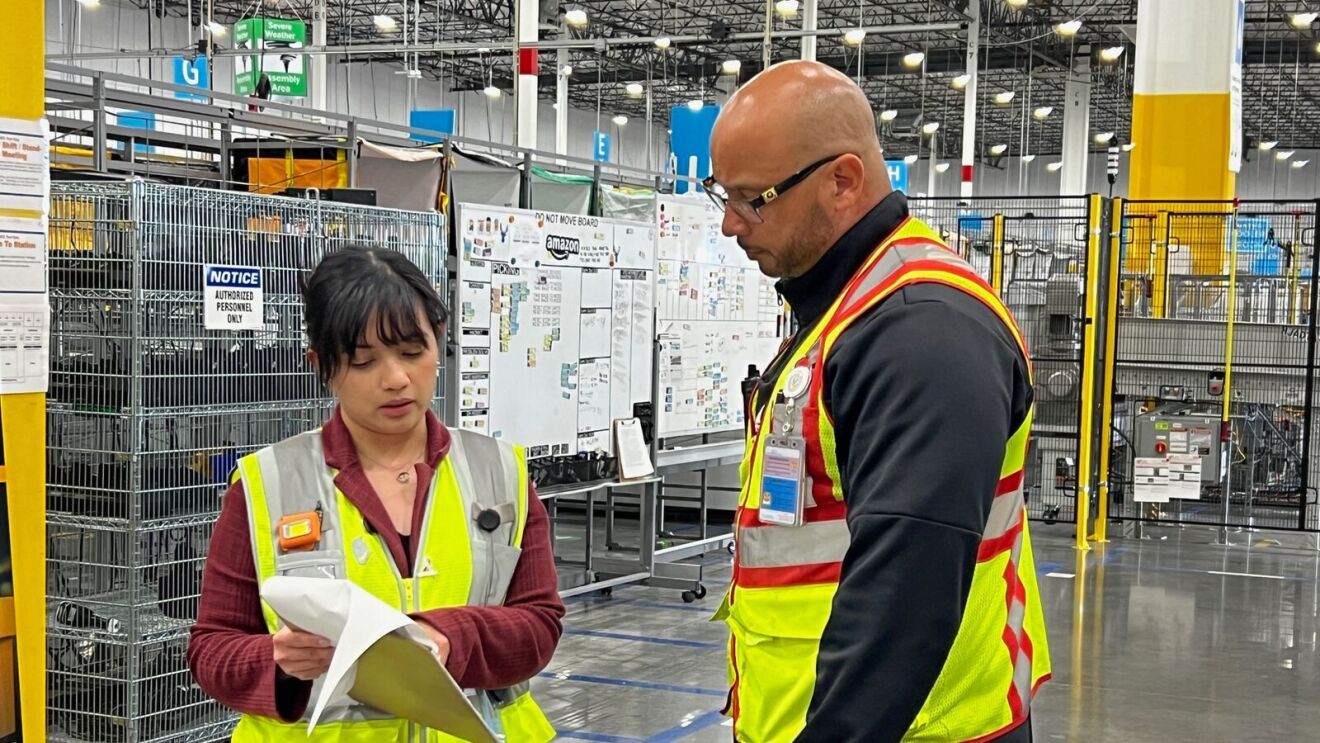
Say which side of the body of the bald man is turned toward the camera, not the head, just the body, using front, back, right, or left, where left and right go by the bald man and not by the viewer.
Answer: left

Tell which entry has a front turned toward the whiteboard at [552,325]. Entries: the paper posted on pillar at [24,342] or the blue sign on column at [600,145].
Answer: the blue sign on column

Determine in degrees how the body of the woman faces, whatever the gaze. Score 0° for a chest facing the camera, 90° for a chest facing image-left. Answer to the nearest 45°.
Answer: approximately 0°

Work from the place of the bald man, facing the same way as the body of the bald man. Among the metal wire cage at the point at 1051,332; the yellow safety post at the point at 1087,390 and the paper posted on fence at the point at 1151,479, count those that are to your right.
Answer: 3

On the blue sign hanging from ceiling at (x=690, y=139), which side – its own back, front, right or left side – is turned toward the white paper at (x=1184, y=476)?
front

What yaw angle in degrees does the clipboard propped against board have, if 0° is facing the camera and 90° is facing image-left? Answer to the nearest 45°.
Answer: approximately 315°

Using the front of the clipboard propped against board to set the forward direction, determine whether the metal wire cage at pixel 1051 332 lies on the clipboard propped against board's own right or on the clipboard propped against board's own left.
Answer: on the clipboard propped against board's own left

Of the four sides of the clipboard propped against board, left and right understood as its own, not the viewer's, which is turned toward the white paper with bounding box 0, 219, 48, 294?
right

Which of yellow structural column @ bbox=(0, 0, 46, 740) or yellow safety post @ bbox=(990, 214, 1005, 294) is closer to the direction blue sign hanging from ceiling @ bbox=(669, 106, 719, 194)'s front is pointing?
the yellow structural column

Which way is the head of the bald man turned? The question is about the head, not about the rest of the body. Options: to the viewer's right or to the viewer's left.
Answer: to the viewer's left

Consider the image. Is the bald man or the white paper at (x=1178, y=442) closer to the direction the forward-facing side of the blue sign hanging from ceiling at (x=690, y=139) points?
the bald man
